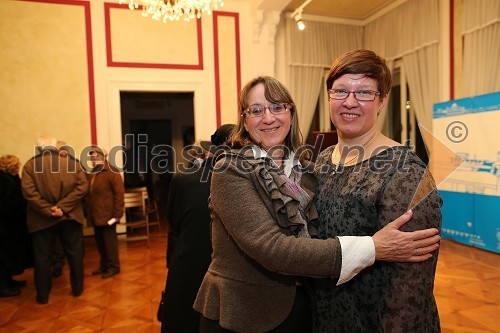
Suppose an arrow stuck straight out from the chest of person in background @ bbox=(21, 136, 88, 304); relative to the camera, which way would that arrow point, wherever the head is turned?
away from the camera

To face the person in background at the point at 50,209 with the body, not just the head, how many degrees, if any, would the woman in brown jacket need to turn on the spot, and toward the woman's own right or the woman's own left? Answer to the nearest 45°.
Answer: approximately 180°

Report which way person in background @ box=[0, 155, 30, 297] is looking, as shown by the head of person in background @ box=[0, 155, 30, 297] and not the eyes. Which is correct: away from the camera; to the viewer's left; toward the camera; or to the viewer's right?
away from the camera

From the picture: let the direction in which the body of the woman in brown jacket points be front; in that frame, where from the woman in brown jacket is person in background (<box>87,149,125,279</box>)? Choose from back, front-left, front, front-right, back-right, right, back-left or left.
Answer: back

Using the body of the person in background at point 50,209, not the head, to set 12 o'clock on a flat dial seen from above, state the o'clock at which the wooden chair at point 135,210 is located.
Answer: The wooden chair is roughly at 1 o'clock from the person in background.

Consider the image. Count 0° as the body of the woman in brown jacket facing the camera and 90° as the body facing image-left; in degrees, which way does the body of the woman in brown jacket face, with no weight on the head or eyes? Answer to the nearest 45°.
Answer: approximately 315°

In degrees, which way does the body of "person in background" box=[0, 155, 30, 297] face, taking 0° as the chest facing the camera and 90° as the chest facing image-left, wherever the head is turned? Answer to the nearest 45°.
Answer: approximately 225°

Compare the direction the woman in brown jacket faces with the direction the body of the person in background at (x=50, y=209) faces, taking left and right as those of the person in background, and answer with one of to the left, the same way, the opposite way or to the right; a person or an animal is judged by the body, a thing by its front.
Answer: the opposite way

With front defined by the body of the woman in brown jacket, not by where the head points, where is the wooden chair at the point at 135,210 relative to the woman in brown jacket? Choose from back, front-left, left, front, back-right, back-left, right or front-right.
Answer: back

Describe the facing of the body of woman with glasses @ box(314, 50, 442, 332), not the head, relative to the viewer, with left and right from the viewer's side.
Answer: facing the viewer and to the left of the viewer

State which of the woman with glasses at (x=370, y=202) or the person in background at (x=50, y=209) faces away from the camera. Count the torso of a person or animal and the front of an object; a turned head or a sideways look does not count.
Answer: the person in background

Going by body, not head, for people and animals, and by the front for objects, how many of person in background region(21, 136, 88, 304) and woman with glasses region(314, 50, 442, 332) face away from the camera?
1

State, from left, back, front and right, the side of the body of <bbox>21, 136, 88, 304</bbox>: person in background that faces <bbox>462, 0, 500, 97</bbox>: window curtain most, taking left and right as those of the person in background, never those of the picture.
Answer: right
